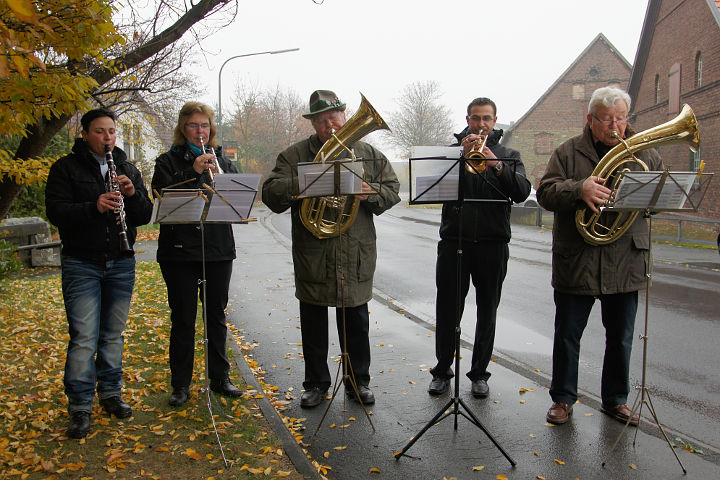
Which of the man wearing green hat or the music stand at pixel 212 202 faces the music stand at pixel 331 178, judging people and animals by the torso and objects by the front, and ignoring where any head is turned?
the man wearing green hat

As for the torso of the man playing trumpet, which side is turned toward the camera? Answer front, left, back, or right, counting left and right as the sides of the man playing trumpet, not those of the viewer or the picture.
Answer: front

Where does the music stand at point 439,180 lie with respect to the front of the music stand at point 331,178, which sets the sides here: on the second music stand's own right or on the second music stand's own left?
on the second music stand's own right

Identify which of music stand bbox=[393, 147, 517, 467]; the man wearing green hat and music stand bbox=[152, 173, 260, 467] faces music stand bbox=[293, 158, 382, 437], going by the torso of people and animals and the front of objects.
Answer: the man wearing green hat

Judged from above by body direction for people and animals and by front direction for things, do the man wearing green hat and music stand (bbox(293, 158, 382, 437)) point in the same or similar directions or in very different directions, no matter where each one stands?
very different directions

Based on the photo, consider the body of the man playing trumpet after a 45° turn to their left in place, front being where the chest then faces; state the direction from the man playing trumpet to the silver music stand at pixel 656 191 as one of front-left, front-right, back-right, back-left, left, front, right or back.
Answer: front

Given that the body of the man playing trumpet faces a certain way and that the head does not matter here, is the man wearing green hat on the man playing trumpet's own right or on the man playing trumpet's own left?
on the man playing trumpet's own right

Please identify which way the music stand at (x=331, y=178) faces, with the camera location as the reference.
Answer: facing away from the viewer

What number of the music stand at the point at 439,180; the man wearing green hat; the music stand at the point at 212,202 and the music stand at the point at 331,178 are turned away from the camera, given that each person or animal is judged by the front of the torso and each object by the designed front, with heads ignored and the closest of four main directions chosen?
3

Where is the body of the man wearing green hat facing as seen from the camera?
toward the camera

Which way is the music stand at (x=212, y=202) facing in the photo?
away from the camera

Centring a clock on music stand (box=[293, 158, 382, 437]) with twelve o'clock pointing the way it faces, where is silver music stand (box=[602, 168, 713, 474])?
The silver music stand is roughly at 3 o'clock from the music stand.

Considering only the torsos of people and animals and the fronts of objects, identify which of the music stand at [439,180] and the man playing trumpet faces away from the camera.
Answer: the music stand

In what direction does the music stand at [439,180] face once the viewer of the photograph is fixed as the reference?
facing away from the viewer
